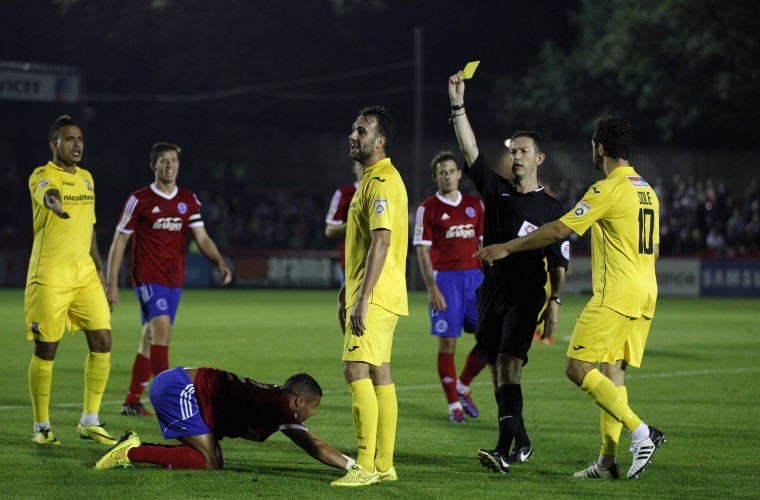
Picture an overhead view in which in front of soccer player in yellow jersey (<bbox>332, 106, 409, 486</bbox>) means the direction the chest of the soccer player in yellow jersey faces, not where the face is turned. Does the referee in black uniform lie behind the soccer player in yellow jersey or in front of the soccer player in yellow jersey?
behind

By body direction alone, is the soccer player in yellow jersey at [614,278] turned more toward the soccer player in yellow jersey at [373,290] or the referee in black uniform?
the referee in black uniform

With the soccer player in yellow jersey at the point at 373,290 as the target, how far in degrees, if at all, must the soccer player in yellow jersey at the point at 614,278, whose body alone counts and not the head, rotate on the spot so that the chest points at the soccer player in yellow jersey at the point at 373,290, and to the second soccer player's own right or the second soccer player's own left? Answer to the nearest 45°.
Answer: approximately 45° to the second soccer player's own left

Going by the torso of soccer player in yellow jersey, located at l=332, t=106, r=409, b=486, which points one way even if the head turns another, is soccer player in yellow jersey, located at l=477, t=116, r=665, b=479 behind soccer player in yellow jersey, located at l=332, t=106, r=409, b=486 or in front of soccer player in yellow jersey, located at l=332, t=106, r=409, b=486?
behind

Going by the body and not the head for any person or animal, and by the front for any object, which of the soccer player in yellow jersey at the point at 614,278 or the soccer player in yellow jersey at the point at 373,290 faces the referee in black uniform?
the soccer player in yellow jersey at the point at 614,278

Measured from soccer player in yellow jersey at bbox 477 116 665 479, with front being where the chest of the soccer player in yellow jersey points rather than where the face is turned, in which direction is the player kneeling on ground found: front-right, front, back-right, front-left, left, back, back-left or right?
front-left

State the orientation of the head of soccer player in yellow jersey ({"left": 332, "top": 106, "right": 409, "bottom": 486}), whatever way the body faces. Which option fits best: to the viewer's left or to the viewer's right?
to the viewer's left

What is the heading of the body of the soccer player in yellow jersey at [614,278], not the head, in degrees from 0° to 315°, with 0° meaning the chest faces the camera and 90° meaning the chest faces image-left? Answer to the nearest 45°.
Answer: approximately 135°
